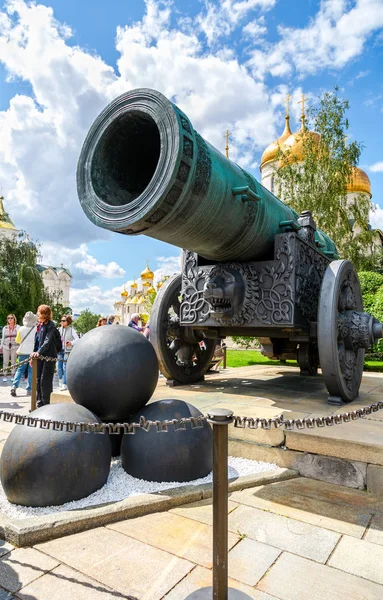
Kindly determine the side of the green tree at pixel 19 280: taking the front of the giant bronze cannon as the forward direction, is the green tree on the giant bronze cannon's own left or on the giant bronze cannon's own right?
on the giant bronze cannon's own right

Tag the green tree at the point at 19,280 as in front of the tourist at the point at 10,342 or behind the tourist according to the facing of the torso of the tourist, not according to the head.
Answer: behind

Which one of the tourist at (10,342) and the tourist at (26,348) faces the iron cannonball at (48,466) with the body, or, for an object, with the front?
the tourist at (10,342)

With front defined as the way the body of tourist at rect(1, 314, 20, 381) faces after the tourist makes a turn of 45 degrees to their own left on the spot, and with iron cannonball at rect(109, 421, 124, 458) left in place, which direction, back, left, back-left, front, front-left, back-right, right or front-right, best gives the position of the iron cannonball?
front-right

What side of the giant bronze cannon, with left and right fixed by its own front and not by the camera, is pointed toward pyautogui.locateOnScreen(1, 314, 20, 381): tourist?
right

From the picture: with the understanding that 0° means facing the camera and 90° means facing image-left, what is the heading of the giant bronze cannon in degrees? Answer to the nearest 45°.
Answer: approximately 45°

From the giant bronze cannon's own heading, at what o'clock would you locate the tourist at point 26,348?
The tourist is roughly at 3 o'clock from the giant bronze cannon.

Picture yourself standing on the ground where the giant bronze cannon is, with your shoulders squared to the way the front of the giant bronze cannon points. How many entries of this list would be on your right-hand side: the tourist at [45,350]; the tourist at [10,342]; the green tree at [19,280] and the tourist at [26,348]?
4
